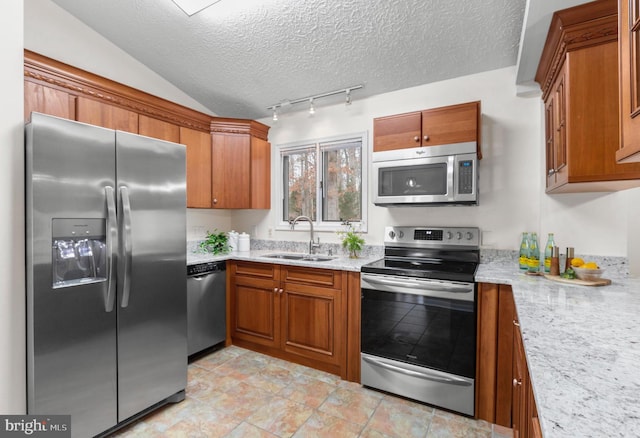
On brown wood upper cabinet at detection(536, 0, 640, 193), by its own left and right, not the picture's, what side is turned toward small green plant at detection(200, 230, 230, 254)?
front

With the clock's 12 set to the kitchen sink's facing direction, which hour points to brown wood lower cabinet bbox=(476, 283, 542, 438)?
The brown wood lower cabinet is roughly at 9 o'clock from the kitchen sink.

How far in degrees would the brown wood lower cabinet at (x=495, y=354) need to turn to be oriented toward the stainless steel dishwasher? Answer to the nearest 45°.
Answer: approximately 90° to its right

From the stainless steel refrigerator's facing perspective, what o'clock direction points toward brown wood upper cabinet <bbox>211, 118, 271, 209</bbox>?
The brown wood upper cabinet is roughly at 9 o'clock from the stainless steel refrigerator.

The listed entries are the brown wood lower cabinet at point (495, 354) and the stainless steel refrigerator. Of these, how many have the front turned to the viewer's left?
1

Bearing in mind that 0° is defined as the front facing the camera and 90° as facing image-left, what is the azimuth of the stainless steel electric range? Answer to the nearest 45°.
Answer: approximately 45°

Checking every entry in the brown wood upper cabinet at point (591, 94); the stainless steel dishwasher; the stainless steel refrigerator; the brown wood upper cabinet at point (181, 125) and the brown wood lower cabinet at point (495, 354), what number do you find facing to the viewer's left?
2

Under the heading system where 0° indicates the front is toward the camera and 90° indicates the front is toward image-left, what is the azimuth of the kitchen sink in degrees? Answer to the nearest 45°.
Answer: approximately 45°

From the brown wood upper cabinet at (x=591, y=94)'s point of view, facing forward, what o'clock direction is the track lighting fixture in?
The track lighting fixture is roughly at 12 o'clock from the brown wood upper cabinet.
